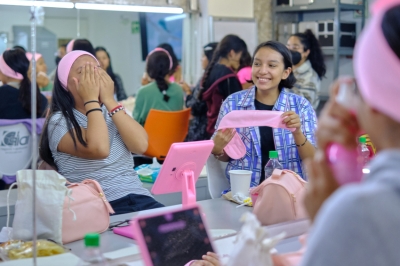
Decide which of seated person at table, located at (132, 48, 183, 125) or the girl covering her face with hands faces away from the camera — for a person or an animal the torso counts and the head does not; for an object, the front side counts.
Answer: the seated person at table

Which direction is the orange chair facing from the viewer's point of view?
away from the camera

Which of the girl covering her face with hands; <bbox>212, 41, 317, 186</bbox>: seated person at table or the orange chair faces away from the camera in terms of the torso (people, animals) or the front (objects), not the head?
the orange chair

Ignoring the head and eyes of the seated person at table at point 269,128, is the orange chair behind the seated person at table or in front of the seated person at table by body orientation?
behind

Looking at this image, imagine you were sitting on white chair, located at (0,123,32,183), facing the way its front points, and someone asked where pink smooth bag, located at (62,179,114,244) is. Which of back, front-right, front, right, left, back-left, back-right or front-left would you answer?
back

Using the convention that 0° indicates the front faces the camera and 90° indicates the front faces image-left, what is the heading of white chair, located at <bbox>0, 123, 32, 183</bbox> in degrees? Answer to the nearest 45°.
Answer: approximately 180°

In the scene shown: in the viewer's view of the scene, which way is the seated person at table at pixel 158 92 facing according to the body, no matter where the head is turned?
away from the camera
